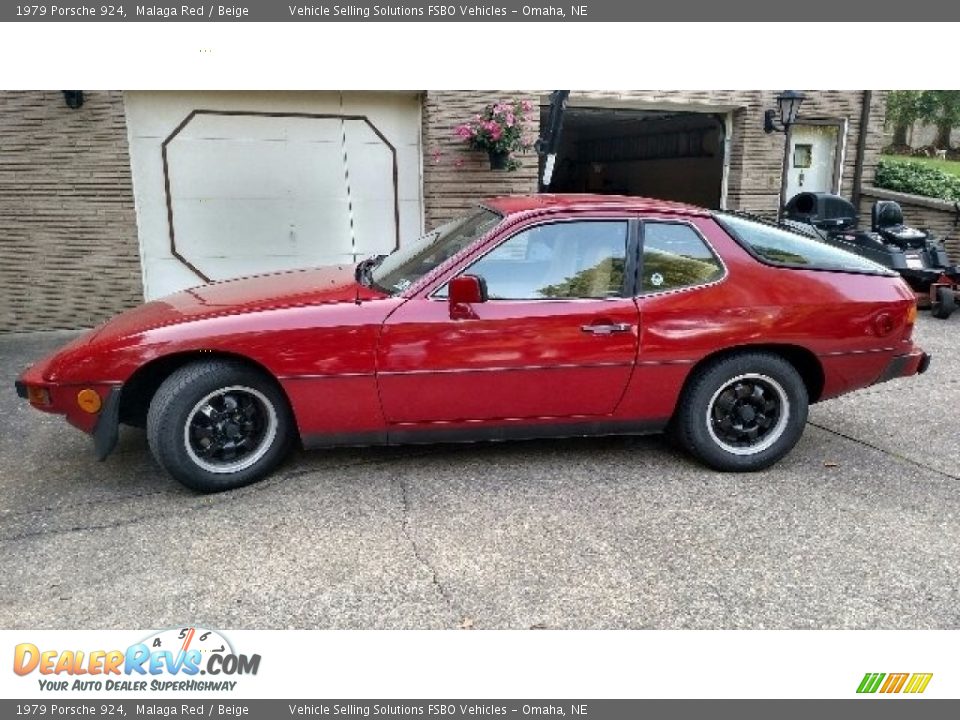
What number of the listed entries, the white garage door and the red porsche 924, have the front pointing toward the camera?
1

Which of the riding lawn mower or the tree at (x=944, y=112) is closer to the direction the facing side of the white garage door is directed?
the riding lawn mower

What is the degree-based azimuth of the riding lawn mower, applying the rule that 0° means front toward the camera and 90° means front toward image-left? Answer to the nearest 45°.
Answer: approximately 315°

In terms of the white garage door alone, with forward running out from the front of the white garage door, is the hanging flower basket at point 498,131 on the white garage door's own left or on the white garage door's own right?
on the white garage door's own left

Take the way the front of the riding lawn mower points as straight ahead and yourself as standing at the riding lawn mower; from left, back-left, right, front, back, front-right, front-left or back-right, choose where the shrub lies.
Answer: back-left

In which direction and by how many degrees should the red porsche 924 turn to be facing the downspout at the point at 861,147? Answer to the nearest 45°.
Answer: approximately 135° to its right

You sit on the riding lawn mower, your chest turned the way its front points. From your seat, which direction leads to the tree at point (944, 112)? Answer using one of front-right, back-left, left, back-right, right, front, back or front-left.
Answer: back-left

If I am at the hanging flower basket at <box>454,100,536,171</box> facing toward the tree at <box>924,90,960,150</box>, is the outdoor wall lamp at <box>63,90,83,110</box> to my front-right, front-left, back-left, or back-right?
back-left

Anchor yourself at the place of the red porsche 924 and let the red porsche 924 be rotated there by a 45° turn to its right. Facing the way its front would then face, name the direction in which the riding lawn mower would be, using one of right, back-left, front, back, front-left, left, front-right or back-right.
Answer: right

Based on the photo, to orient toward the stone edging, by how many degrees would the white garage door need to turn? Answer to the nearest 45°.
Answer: approximately 90° to its left

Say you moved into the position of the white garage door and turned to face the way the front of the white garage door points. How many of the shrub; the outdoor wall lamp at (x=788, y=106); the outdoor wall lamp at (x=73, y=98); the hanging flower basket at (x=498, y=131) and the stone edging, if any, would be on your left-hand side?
4

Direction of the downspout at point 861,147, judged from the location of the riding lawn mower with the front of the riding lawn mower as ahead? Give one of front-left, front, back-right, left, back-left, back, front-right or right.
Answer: back-left

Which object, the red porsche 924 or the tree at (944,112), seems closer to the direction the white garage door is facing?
the red porsche 924

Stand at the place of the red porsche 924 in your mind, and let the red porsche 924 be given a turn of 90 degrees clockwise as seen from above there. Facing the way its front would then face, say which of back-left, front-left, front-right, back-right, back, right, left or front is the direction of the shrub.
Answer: front-right

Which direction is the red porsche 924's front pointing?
to the viewer's left

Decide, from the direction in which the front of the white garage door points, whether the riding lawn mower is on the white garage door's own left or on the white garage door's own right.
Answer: on the white garage door's own left
